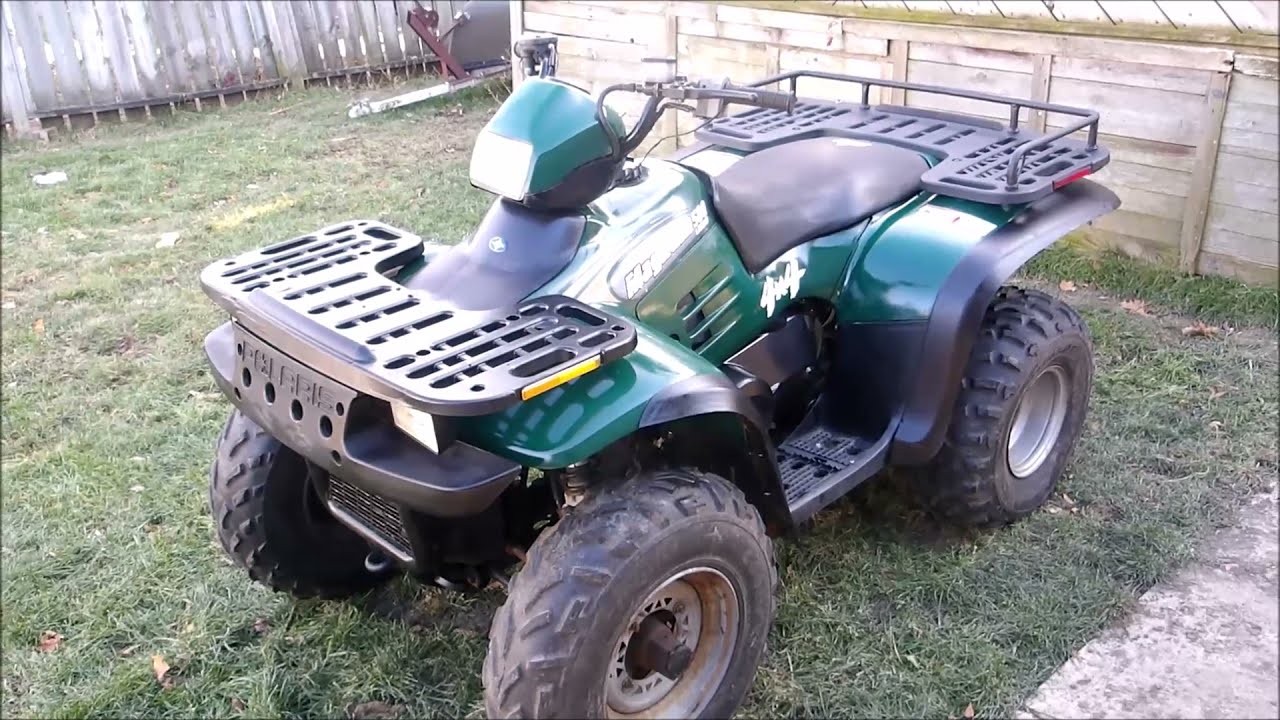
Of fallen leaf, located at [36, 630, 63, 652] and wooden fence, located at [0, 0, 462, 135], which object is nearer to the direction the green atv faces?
the fallen leaf

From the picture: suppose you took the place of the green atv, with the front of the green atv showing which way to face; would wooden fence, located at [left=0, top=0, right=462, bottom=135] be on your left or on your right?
on your right

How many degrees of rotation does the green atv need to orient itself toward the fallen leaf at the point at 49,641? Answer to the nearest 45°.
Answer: approximately 45° to its right

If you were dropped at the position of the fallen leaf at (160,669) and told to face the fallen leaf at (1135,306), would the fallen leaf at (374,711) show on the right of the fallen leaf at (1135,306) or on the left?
right

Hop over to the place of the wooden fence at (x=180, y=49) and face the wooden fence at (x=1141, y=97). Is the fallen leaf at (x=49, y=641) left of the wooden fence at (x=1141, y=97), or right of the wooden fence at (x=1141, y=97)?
right

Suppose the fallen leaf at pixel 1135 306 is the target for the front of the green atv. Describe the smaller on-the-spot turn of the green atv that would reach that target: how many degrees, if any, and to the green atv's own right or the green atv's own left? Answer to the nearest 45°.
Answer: approximately 180°

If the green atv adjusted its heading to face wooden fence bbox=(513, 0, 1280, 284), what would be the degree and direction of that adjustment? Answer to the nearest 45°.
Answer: approximately 180°

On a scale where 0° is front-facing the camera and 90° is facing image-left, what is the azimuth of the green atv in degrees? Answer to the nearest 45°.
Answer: approximately 45°

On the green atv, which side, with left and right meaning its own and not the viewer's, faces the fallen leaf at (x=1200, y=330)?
back
